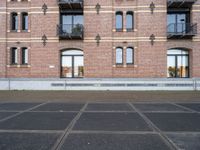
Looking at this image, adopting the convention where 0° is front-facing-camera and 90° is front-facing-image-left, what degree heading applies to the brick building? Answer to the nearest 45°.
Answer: approximately 0°
